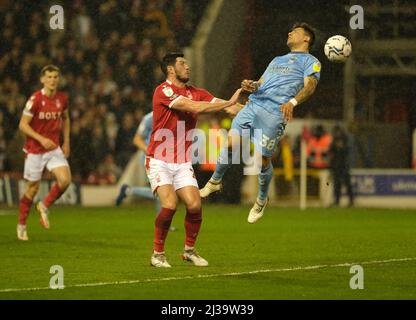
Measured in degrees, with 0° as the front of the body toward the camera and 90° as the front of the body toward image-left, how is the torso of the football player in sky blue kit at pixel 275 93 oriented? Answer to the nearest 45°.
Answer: approximately 45°

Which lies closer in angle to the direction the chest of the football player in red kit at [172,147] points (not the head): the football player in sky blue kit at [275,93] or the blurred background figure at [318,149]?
the football player in sky blue kit

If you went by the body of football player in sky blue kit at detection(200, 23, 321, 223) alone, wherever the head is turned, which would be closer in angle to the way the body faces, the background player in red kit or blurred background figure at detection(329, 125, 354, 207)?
the background player in red kit

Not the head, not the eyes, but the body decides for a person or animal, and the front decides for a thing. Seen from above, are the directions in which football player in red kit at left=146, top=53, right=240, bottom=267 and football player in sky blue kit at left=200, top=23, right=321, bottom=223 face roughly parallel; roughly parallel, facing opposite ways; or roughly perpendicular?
roughly perpendicular

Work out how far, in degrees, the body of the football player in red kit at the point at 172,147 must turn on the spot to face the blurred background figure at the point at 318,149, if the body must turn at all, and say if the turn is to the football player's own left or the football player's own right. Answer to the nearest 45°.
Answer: approximately 135° to the football player's own left

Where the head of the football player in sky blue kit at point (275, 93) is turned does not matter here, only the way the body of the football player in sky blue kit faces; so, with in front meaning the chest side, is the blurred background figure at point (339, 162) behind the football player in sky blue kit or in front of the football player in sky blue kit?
behind

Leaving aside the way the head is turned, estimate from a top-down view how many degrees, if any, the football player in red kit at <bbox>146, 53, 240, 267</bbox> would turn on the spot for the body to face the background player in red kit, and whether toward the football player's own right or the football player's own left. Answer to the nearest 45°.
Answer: approximately 180°

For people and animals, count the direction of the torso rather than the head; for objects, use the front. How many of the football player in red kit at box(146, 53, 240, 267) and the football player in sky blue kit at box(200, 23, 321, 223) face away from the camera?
0

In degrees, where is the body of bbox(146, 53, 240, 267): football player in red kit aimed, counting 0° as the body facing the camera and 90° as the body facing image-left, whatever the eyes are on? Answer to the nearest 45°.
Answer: approximately 315°
